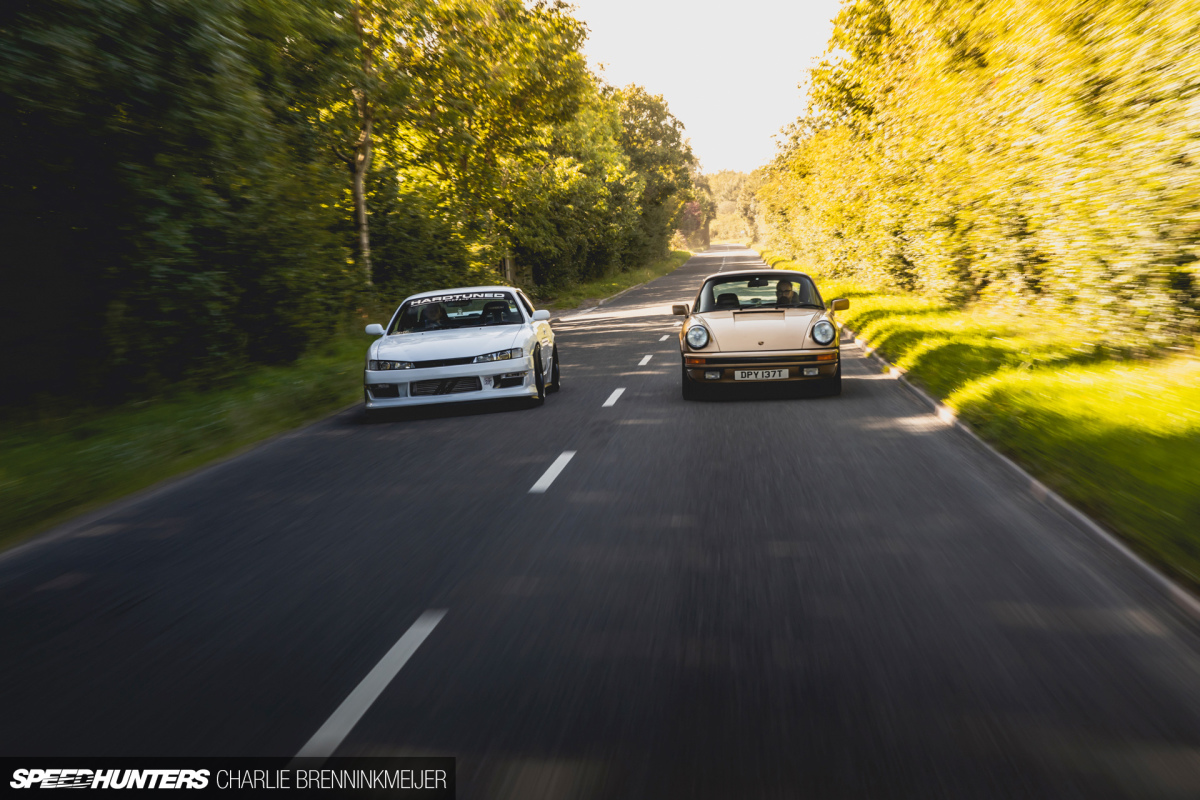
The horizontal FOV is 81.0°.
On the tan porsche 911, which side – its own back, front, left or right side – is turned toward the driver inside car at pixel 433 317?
right

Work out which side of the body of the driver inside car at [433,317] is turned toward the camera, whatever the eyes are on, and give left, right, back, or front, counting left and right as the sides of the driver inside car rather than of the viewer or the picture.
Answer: front

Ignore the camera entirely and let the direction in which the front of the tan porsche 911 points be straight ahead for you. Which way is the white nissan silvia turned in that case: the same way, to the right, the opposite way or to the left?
the same way

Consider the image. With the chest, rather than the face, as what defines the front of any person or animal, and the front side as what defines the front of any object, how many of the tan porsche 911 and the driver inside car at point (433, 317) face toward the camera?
2

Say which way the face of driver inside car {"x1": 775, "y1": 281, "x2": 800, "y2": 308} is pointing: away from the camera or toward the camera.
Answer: toward the camera

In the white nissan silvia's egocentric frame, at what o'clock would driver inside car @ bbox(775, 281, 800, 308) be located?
The driver inside car is roughly at 9 o'clock from the white nissan silvia.

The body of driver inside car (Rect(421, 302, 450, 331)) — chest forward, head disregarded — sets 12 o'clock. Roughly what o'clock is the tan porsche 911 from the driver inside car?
The tan porsche 911 is roughly at 10 o'clock from the driver inside car.

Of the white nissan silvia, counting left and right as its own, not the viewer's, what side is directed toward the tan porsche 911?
left

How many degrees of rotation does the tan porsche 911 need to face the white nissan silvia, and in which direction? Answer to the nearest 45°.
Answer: approximately 90° to its right
